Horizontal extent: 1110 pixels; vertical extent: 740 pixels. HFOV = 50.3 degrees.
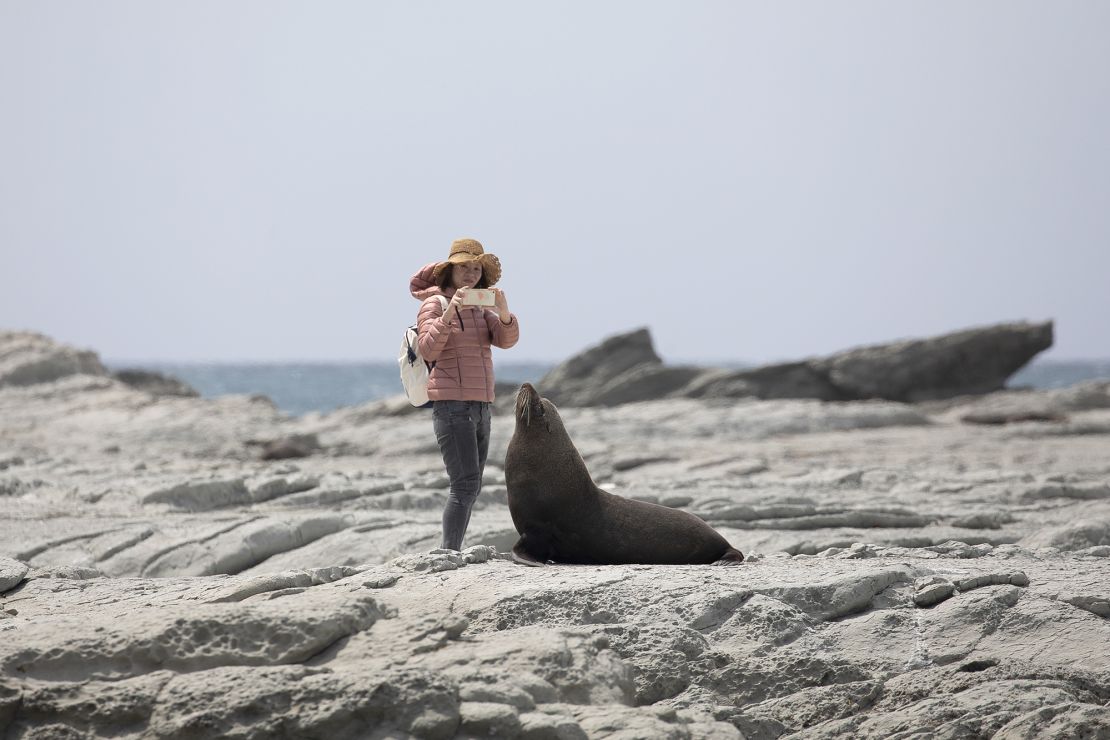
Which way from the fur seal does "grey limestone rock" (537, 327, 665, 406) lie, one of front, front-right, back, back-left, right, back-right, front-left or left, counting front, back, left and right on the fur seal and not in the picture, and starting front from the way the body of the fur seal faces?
right

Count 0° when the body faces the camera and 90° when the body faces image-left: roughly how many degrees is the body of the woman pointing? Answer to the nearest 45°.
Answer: approximately 315°

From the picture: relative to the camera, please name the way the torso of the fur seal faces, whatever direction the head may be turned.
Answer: to the viewer's left

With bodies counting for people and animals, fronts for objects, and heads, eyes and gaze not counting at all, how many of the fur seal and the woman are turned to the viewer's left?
1

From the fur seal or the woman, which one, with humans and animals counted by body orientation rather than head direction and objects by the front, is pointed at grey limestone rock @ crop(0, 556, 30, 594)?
the fur seal

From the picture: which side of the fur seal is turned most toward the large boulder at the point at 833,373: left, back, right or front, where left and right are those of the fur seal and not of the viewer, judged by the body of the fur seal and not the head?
right

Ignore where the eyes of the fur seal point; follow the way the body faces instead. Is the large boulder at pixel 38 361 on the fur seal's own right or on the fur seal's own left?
on the fur seal's own right

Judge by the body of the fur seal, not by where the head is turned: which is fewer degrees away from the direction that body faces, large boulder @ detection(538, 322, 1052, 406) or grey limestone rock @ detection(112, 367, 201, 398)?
the grey limestone rock

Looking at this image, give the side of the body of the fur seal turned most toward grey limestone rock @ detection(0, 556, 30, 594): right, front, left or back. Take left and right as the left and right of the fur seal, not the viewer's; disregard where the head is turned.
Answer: front

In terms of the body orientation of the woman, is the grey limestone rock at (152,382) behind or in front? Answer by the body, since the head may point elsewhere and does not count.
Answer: behind

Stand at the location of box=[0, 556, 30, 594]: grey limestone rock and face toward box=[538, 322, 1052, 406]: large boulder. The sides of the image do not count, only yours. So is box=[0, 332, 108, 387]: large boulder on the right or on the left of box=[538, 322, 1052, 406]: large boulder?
left
